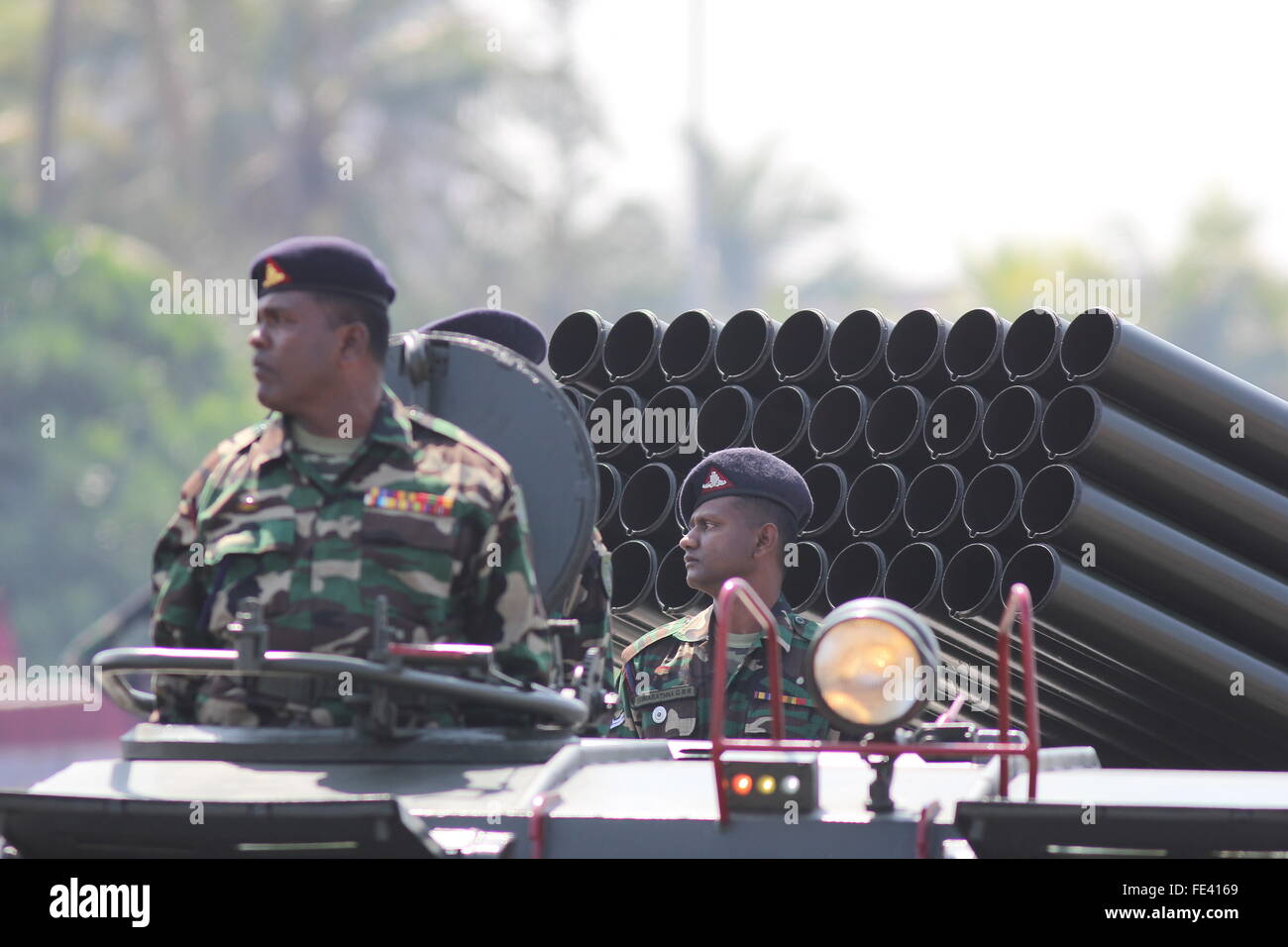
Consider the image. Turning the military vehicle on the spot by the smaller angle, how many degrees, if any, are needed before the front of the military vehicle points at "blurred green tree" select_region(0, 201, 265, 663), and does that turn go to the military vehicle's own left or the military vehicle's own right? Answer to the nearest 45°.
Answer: approximately 180°

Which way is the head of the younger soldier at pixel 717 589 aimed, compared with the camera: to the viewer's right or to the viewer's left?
to the viewer's left

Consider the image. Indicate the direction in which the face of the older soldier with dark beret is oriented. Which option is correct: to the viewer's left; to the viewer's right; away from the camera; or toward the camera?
to the viewer's left

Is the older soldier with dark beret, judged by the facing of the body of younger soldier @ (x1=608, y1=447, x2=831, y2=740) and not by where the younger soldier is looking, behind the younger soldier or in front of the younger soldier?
in front

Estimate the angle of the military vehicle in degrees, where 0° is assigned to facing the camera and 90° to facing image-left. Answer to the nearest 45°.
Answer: approximately 0°
